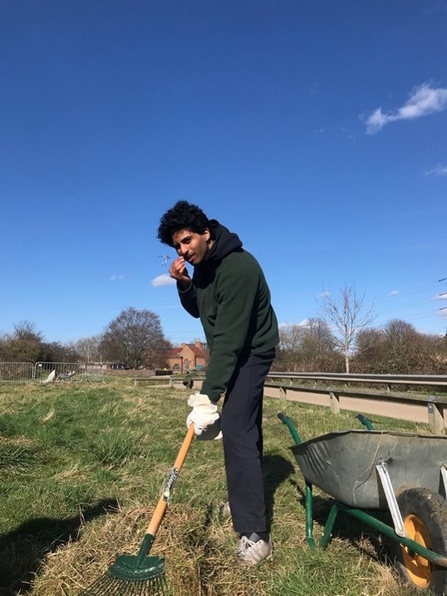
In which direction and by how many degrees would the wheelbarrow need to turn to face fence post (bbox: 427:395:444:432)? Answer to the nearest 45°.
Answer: approximately 135° to its left

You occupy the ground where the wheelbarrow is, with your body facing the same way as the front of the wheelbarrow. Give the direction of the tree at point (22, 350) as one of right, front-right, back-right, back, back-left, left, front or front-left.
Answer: back

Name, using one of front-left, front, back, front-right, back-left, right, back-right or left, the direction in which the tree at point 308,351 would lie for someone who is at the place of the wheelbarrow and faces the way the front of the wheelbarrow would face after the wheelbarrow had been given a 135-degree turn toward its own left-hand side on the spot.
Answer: front

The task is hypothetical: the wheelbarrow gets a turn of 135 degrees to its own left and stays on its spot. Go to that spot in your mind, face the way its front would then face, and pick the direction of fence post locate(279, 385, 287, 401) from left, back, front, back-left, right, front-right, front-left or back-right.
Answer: front

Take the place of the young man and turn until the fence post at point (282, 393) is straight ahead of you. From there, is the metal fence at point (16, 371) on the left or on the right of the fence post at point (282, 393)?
left

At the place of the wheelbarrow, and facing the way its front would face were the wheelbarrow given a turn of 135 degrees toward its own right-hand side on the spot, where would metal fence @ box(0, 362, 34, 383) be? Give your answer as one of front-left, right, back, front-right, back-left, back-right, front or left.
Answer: front-right

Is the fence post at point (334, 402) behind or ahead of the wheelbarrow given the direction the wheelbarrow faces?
behind

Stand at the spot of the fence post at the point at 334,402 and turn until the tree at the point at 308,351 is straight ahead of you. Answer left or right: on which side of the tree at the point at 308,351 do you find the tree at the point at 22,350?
left

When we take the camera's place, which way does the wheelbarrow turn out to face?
facing the viewer and to the right of the viewer

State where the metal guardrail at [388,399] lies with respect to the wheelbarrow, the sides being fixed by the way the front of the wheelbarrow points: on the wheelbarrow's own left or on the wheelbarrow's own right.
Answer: on the wheelbarrow's own left
